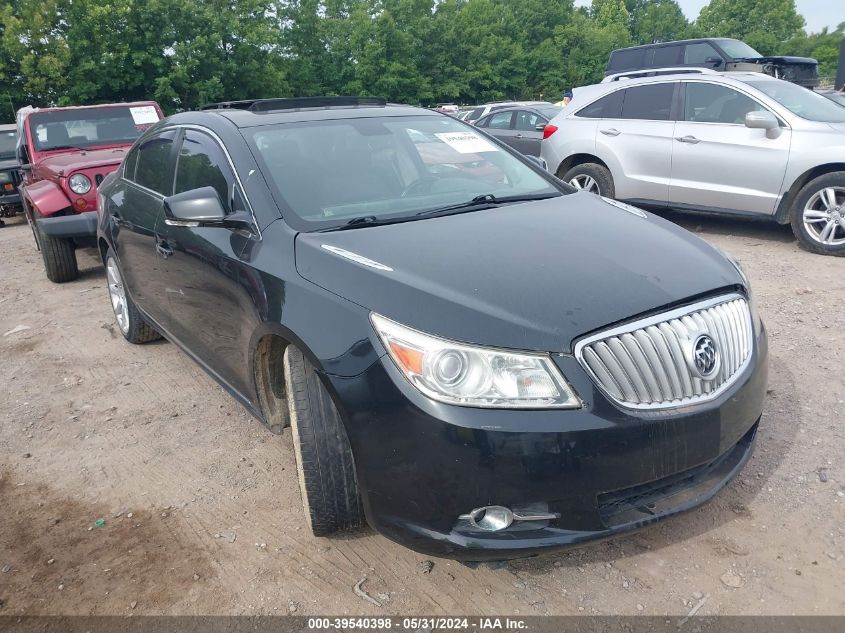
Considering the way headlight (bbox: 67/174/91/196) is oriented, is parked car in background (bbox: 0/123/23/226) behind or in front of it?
behind

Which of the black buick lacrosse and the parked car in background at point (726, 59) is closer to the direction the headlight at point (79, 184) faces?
the black buick lacrosse

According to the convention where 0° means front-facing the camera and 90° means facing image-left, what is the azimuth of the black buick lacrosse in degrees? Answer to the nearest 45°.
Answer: approximately 315°

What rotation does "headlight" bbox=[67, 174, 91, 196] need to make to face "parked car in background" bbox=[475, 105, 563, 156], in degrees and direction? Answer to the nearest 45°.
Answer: approximately 90° to its left

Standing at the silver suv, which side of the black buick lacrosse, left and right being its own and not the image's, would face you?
left

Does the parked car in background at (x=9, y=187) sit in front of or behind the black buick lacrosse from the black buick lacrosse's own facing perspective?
behind

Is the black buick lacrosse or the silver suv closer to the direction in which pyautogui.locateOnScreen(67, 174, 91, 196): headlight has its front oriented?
the black buick lacrosse

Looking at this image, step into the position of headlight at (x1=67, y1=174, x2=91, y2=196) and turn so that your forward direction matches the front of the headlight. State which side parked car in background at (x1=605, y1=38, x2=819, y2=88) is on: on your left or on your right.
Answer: on your left
